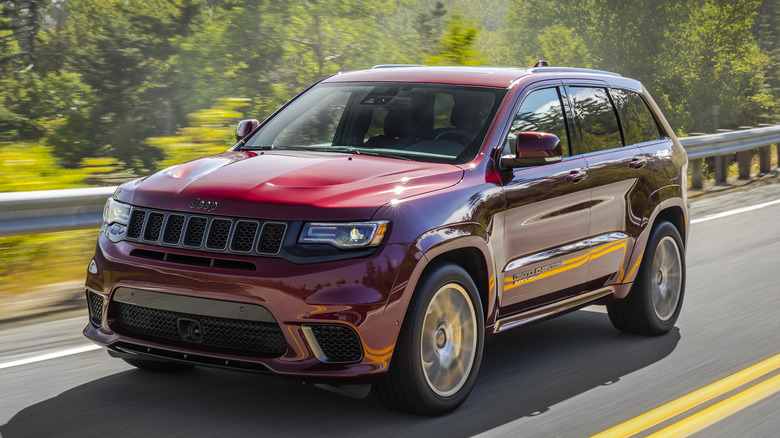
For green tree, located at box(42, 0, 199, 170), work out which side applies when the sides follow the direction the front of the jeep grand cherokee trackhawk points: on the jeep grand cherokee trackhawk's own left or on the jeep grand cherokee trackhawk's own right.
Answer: on the jeep grand cherokee trackhawk's own right

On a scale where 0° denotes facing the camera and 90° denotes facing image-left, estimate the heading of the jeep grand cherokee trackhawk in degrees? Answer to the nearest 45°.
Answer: approximately 45°

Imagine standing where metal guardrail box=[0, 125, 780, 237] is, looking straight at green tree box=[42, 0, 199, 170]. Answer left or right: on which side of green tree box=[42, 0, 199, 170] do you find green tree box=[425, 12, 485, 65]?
right

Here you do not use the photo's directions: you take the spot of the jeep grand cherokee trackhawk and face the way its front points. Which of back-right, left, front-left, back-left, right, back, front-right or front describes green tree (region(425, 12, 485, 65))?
back-right
